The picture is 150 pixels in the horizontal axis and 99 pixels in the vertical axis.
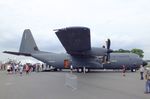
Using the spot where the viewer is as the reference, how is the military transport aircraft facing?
facing to the right of the viewer
